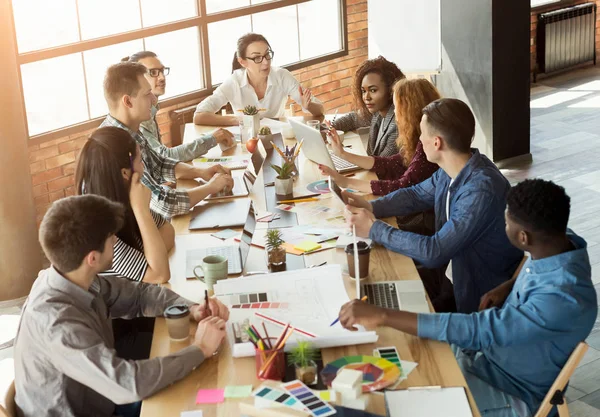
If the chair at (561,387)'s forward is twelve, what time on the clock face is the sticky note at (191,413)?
The sticky note is roughly at 11 o'clock from the chair.

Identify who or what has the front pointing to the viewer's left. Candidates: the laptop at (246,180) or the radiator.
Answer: the laptop

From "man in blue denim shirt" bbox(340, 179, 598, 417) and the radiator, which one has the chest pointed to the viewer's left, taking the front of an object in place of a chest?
the man in blue denim shirt

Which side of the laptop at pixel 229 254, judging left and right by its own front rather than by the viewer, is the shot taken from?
left

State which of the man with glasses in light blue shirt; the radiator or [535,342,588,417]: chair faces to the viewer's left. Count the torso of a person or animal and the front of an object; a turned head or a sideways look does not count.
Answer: the chair

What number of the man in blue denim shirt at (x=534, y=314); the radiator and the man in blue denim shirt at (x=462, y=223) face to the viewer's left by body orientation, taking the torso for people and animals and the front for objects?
2

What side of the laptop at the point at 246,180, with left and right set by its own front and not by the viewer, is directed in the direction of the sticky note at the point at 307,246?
left

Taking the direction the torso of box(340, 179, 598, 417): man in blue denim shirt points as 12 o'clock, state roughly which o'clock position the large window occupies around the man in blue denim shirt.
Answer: The large window is roughly at 2 o'clock from the man in blue denim shirt.

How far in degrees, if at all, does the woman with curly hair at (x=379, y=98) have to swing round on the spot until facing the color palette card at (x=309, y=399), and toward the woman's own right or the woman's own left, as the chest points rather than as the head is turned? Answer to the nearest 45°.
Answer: approximately 45° to the woman's own left

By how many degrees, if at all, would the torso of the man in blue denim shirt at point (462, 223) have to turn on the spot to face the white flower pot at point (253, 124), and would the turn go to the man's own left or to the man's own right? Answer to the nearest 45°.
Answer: approximately 45° to the man's own right

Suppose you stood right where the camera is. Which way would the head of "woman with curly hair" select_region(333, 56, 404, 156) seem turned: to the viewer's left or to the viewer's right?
to the viewer's left

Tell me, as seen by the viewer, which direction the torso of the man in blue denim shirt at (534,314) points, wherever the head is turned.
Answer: to the viewer's left

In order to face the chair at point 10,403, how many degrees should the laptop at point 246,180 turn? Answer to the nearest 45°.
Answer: approximately 90° to its left

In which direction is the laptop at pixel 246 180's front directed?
to the viewer's left

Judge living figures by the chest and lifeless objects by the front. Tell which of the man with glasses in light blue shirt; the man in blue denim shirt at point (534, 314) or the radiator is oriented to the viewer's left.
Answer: the man in blue denim shirt

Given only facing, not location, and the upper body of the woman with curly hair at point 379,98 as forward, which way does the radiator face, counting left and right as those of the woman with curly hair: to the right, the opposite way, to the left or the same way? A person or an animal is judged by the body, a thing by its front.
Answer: to the left
